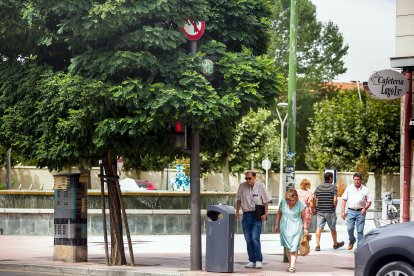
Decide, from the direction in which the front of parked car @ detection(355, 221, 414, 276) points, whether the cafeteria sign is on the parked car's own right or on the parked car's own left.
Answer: on the parked car's own right

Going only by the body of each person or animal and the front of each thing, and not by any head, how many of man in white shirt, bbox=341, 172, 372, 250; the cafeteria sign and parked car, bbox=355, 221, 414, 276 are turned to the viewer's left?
1

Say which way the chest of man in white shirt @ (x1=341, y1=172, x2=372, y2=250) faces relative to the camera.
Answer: toward the camera

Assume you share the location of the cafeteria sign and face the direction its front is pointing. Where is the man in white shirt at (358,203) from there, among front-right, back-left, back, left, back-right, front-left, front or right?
back

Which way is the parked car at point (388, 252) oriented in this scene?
to the viewer's left

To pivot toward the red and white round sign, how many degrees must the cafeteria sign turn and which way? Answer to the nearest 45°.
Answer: approximately 90° to its right

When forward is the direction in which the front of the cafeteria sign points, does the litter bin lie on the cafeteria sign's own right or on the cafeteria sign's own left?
on the cafeteria sign's own right

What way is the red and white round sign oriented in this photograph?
toward the camera

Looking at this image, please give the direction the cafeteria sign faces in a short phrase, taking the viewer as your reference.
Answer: facing the viewer

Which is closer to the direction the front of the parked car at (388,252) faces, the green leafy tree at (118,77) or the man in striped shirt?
the green leafy tree

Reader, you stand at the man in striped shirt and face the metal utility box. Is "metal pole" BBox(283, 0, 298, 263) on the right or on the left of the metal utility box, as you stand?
left
